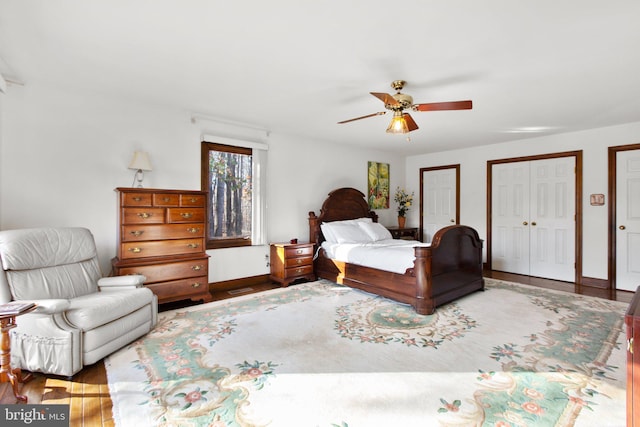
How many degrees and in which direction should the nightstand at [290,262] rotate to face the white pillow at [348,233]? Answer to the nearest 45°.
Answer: approximately 45° to its left

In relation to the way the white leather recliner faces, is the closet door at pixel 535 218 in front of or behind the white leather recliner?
in front

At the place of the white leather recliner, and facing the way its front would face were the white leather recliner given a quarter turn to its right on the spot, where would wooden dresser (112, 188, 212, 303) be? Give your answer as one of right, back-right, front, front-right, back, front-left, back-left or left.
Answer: back

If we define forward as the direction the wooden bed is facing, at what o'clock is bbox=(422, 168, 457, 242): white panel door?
The white panel door is roughly at 8 o'clock from the wooden bed.

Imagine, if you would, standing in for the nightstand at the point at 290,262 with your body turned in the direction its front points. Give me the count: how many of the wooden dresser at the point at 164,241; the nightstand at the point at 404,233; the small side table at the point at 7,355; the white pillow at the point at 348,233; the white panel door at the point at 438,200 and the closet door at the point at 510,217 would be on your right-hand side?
2

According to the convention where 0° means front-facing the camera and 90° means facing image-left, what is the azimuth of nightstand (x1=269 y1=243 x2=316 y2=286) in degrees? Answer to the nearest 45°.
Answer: approximately 315°

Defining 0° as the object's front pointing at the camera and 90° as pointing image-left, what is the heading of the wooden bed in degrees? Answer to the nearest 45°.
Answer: approximately 315°

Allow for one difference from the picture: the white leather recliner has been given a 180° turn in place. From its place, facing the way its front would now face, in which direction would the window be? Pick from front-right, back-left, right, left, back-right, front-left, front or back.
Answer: right

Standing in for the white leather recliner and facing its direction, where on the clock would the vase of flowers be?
The vase of flowers is roughly at 10 o'clock from the white leather recliner.

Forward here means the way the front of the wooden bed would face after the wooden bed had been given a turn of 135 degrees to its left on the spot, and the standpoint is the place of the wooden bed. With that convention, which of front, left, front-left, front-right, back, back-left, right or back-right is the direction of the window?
left

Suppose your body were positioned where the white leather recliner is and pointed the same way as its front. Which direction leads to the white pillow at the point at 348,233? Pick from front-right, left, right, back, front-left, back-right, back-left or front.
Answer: front-left

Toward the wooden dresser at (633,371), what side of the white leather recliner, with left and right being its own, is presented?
front
